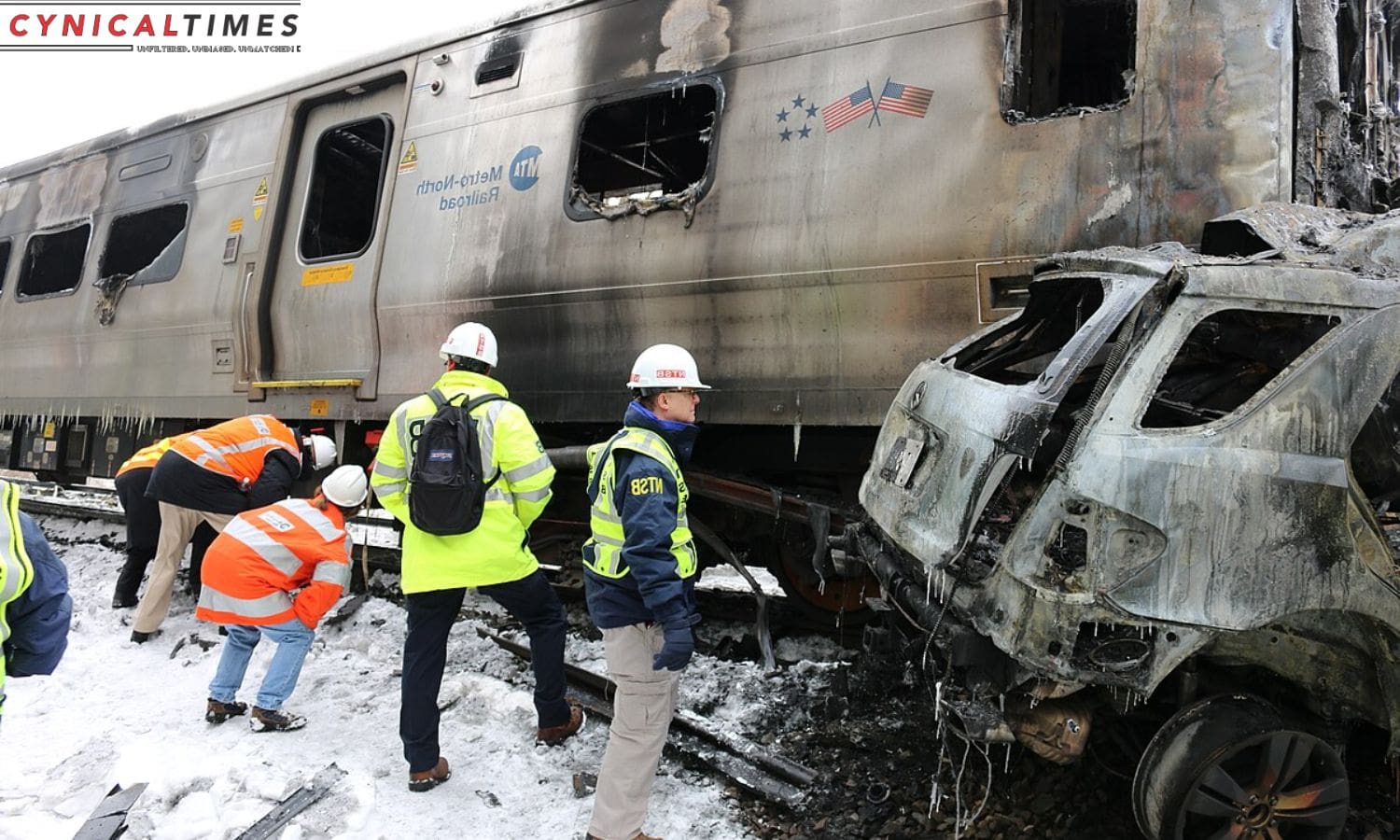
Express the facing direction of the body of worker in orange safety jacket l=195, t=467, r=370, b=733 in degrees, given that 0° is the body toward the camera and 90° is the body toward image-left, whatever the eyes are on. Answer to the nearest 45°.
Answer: approximately 225°

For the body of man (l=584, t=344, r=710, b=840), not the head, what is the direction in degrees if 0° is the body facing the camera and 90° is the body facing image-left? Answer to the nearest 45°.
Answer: approximately 270°

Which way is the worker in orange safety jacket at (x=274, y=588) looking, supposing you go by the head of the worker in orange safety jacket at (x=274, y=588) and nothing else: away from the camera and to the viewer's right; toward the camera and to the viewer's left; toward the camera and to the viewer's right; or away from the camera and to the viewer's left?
away from the camera and to the viewer's right

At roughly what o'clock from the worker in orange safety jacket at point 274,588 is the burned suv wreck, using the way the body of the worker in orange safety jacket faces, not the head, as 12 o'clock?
The burned suv wreck is roughly at 3 o'clock from the worker in orange safety jacket.

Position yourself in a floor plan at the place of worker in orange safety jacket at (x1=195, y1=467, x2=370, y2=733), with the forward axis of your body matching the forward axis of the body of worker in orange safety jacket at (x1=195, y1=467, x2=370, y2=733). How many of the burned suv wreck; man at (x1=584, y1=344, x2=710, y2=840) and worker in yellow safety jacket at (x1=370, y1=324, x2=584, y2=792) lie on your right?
3

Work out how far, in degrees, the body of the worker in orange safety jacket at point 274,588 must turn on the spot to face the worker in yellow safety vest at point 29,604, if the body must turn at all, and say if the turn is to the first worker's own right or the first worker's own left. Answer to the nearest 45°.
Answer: approximately 180°

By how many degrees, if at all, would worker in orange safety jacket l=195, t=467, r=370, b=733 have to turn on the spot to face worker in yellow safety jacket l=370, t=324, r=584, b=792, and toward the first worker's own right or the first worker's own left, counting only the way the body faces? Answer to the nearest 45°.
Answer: approximately 90° to the first worker's own right

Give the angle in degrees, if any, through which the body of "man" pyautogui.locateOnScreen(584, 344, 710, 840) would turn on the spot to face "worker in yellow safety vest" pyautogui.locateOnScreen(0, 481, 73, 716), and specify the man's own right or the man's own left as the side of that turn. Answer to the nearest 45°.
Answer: approximately 180°

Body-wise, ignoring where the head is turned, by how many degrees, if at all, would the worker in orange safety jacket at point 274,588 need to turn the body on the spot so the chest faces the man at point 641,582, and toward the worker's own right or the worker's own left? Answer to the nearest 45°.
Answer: approximately 90° to the worker's own right

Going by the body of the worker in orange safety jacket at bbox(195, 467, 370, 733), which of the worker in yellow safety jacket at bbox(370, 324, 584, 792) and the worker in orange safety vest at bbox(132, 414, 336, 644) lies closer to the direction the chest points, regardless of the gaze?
the worker in orange safety vest

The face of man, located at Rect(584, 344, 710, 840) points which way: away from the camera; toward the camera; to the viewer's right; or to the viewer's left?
to the viewer's right
